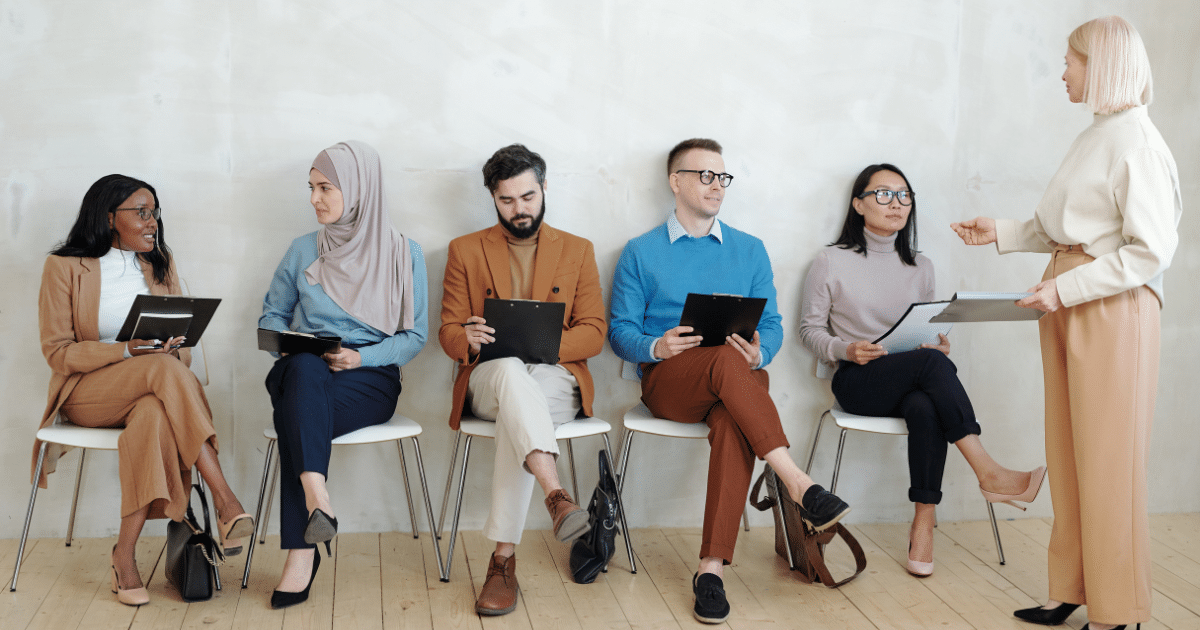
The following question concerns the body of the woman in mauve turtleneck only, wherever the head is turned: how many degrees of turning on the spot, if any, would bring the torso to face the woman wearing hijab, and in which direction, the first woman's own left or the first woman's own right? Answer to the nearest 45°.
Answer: approximately 90° to the first woman's own right

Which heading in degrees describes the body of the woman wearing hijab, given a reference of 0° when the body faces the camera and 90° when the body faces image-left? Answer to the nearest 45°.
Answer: approximately 45°

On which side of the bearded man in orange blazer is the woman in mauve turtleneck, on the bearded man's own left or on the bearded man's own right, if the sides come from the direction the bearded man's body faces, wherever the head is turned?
on the bearded man's own left

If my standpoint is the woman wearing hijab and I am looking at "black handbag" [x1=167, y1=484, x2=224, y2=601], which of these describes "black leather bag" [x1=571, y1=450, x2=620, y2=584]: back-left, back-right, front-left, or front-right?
back-left

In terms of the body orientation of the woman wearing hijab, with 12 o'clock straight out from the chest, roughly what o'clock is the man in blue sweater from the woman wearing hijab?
The man in blue sweater is roughly at 8 o'clock from the woman wearing hijab.

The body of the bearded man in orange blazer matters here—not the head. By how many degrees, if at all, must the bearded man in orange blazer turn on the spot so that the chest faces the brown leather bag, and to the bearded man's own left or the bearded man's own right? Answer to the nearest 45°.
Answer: approximately 90° to the bearded man's own left

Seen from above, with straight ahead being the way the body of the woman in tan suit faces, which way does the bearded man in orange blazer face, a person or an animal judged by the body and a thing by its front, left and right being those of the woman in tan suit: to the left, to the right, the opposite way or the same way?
to the right

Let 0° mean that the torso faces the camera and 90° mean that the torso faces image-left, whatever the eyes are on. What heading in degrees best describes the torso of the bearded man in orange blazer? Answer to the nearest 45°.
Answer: approximately 0°
